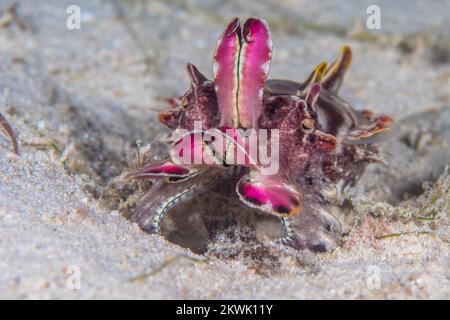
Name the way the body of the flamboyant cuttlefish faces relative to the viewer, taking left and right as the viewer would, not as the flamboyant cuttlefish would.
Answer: facing the viewer and to the left of the viewer
